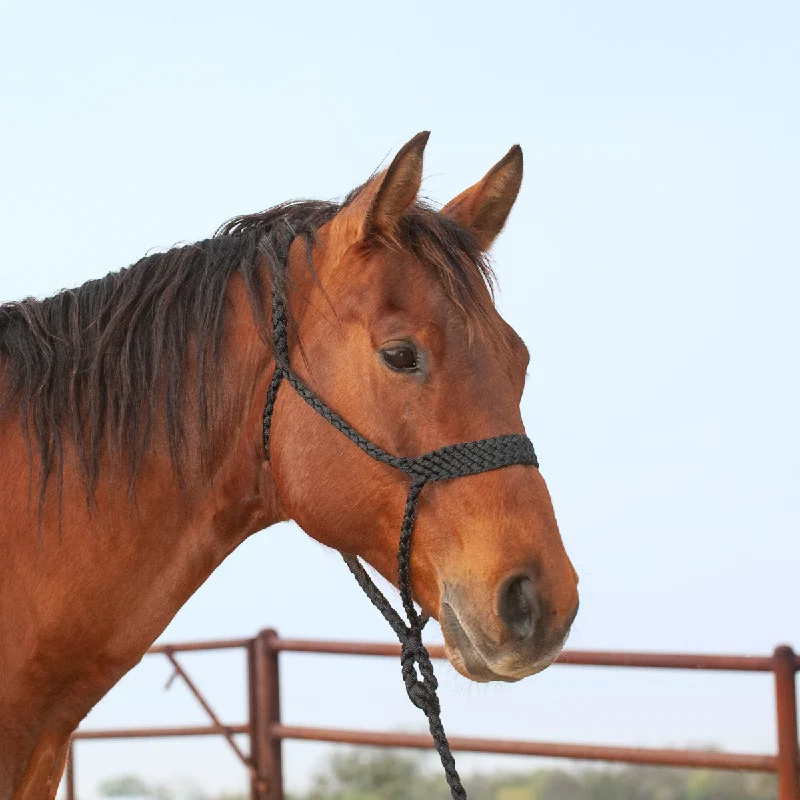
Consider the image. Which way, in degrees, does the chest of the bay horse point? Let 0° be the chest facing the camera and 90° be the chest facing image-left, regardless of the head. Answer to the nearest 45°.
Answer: approximately 270°

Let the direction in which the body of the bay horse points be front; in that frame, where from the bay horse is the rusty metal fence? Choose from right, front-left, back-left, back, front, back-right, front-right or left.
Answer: left
